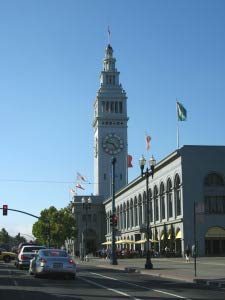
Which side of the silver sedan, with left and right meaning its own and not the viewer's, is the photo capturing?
back
